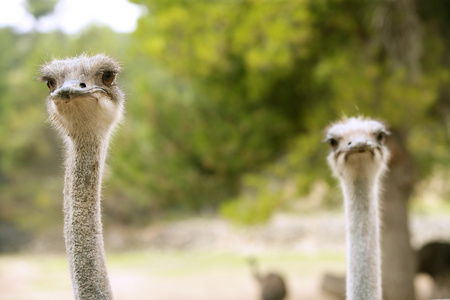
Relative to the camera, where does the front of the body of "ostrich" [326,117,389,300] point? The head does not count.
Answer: toward the camera

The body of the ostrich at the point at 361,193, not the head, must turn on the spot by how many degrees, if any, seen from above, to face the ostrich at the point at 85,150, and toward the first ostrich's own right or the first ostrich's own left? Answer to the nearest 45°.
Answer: approximately 45° to the first ostrich's own right

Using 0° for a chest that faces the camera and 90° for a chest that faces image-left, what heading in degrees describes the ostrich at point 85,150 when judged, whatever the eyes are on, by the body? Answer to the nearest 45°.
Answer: approximately 45°

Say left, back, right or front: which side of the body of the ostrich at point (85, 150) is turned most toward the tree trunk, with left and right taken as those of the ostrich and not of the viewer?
back

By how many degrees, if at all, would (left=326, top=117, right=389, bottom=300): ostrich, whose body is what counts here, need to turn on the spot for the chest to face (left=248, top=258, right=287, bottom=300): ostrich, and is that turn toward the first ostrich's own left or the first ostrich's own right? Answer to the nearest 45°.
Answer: approximately 180°

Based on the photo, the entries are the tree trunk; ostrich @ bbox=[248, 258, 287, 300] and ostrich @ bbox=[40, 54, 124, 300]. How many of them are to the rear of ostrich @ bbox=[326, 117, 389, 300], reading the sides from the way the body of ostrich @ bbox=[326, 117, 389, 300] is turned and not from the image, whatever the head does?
2

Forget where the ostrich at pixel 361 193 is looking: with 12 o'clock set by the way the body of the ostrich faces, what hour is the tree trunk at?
The tree trunk is roughly at 6 o'clock from the ostrich.
